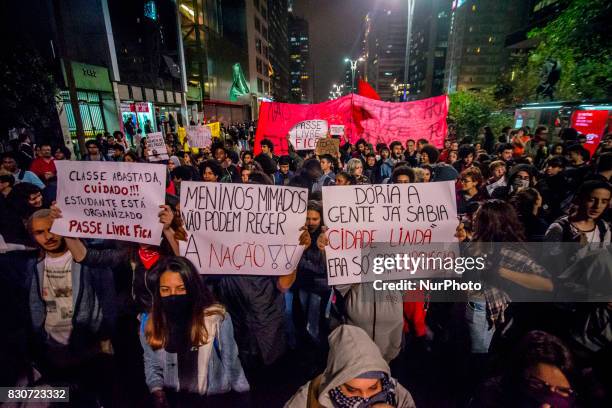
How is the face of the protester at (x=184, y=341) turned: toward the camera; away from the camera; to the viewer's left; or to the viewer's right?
toward the camera

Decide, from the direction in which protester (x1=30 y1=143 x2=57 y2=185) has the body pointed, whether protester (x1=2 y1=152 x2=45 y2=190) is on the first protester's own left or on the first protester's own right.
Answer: on the first protester's own right

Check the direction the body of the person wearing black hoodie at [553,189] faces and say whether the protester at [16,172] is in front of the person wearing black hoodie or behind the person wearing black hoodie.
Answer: in front

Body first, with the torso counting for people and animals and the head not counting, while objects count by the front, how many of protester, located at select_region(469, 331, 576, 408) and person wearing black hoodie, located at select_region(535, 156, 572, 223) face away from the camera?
0

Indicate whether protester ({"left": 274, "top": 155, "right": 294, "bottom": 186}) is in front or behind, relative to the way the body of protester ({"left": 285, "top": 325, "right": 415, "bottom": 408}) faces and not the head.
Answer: behind

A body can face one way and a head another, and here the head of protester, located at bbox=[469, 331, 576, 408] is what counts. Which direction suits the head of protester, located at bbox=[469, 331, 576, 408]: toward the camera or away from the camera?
toward the camera

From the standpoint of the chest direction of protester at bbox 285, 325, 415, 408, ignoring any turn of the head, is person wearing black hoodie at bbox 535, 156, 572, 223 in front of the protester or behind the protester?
behind

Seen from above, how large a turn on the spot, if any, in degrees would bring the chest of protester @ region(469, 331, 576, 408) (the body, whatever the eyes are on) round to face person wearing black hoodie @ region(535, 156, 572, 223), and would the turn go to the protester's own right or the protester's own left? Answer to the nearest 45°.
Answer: approximately 135° to the protester's own left

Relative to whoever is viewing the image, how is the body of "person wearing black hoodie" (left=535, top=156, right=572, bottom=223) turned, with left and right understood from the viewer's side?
facing the viewer and to the left of the viewer

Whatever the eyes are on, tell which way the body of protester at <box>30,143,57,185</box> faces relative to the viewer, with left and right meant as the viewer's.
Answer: facing the viewer and to the right of the viewer

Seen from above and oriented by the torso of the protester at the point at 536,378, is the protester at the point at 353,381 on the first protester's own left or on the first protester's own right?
on the first protester's own right

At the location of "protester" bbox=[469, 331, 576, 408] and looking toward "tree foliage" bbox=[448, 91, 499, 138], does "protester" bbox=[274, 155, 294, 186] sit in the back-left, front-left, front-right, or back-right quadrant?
front-left

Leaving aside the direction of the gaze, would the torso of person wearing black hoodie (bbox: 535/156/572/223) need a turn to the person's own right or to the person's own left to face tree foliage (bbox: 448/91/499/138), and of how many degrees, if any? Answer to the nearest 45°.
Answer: approximately 135° to the person's own right

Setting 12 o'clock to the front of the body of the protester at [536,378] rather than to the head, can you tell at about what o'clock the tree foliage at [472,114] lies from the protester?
The tree foliage is roughly at 7 o'clock from the protester.

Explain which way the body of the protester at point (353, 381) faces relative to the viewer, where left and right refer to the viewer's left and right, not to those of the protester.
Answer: facing the viewer

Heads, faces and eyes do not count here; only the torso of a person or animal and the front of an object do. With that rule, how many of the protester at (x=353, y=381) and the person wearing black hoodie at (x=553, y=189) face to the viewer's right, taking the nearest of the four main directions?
0

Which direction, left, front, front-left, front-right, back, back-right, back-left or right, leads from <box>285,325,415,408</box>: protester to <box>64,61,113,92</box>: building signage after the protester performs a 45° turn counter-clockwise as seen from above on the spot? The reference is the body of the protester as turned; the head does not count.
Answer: back

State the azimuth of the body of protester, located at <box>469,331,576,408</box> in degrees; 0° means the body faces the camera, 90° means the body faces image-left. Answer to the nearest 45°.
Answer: approximately 315°
